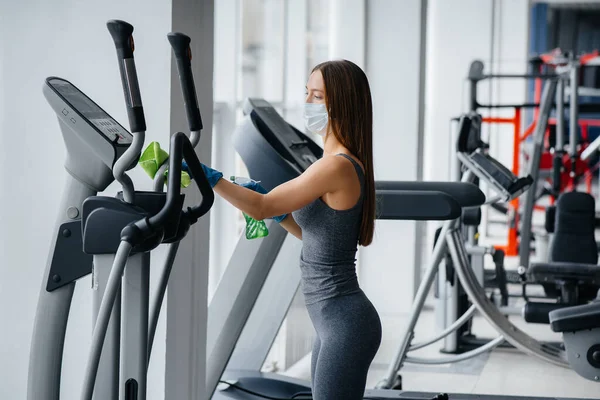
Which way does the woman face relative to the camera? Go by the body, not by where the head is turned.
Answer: to the viewer's left

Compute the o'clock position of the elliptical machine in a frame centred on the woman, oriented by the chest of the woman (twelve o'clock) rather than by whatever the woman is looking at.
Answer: The elliptical machine is roughly at 11 o'clock from the woman.

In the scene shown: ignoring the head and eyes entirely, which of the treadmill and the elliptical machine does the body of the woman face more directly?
the elliptical machine

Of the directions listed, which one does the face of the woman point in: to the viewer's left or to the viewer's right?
to the viewer's left
